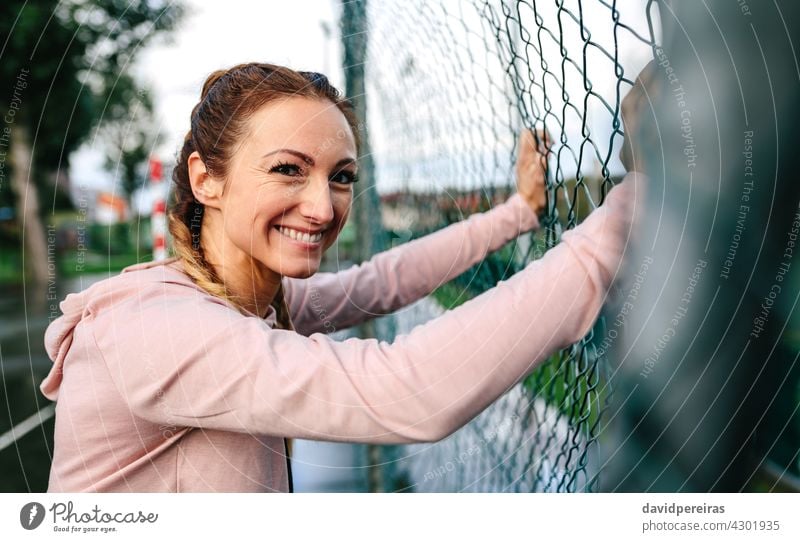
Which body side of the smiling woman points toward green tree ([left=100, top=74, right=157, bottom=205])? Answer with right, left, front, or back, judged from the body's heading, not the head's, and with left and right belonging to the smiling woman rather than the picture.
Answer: left

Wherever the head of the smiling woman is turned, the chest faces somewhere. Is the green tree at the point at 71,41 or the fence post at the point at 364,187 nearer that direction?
the fence post

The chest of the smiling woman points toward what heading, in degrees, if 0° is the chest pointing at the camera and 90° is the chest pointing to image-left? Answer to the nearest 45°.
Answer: approximately 270°

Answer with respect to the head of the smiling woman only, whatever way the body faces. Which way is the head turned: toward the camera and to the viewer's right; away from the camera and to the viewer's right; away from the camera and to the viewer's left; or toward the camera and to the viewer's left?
toward the camera and to the viewer's right
